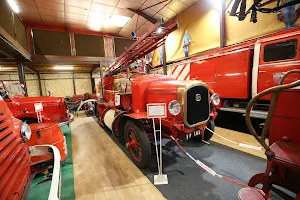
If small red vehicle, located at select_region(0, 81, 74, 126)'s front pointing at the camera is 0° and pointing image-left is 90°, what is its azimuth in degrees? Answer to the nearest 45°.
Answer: approximately 270°

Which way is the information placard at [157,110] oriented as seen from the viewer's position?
toward the camera

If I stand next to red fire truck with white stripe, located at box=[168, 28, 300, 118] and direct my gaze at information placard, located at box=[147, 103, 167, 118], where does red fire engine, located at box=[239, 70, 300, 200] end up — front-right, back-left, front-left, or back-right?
front-left

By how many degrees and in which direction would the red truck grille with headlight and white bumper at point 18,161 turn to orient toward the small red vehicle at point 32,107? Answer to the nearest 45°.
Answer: approximately 135° to its left

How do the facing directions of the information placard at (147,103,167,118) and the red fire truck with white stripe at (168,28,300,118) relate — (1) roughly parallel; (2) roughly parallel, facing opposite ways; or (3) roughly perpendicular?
roughly parallel

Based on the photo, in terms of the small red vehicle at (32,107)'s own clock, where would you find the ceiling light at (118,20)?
The ceiling light is roughly at 11 o'clock from the small red vehicle.

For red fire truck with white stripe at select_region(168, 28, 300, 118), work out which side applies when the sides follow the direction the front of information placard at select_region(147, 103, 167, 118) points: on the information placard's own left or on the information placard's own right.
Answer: on the information placard's own left

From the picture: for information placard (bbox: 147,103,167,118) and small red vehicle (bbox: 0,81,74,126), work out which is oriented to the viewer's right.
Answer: the small red vehicle

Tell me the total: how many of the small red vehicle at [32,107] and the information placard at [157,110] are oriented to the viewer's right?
1

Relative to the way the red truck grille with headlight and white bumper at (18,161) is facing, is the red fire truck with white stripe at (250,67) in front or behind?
in front

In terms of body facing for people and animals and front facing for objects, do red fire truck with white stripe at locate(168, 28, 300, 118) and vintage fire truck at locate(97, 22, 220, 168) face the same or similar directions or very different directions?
same or similar directions

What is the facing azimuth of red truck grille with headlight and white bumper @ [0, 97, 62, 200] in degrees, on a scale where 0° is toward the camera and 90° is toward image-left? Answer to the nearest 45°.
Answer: approximately 315°
